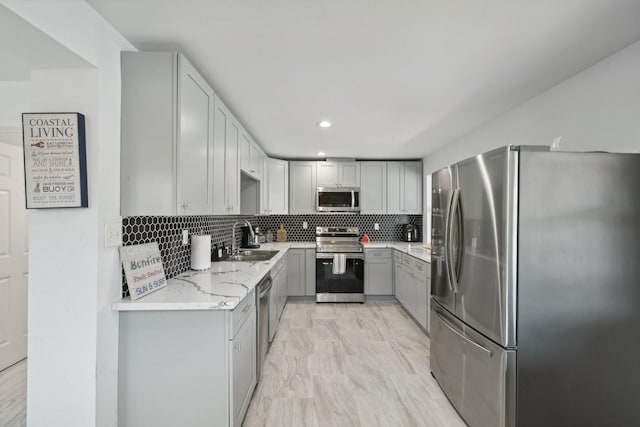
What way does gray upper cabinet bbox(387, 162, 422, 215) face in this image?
toward the camera

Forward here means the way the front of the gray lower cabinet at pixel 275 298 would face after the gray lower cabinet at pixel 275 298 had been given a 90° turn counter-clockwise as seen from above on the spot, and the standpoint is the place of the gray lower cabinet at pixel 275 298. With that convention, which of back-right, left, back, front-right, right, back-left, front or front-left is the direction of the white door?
left

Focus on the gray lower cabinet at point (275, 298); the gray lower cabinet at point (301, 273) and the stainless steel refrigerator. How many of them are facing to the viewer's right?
1

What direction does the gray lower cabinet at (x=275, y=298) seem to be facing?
to the viewer's right

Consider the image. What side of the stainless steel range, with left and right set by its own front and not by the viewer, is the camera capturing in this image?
front

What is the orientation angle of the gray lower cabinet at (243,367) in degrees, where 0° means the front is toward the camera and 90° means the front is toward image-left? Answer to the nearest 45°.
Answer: approximately 270°

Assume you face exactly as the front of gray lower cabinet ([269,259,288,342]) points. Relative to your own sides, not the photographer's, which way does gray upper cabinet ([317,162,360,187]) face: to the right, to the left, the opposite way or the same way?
to the right

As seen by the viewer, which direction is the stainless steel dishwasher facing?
to the viewer's right

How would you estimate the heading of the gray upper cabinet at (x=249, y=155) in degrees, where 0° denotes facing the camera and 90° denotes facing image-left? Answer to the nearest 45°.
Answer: approximately 270°

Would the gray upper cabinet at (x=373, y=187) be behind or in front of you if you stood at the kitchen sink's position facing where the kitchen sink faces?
in front

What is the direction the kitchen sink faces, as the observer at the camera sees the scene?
facing to the right of the viewer
